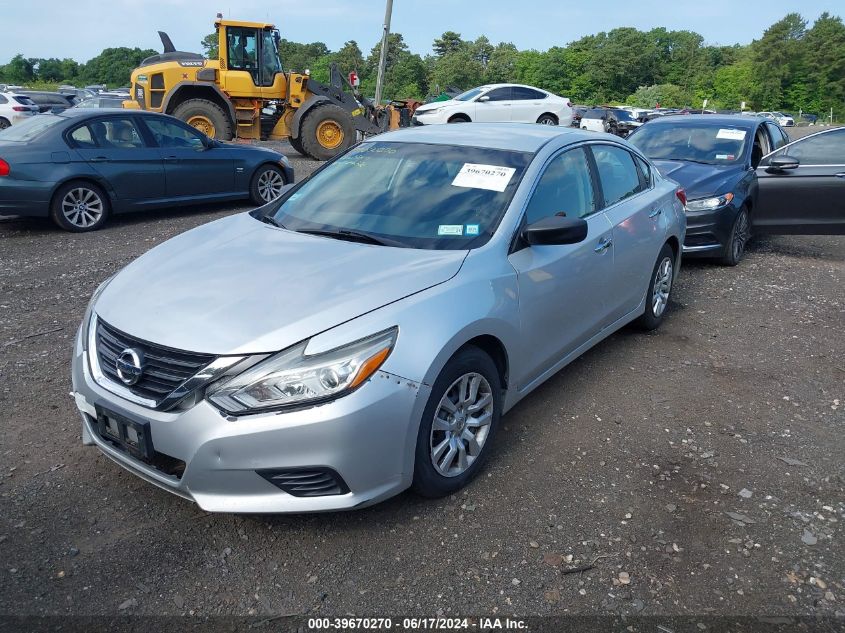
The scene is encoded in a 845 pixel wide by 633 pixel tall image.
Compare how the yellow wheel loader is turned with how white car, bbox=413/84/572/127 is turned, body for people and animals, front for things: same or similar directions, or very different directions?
very different directions

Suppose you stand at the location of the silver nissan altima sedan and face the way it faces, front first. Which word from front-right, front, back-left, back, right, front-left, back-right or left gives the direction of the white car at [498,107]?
back-right

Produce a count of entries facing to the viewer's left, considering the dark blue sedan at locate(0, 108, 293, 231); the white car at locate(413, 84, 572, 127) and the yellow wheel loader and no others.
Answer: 1

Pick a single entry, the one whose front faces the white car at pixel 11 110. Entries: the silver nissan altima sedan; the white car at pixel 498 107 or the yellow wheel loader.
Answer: the white car at pixel 498 107

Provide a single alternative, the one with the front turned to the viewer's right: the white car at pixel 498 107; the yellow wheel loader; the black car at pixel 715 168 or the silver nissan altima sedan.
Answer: the yellow wheel loader

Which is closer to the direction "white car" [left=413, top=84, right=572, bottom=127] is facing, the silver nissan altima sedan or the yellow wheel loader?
the yellow wheel loader

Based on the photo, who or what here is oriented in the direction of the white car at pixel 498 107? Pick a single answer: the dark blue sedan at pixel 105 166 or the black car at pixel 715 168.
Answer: the dark blue sedan

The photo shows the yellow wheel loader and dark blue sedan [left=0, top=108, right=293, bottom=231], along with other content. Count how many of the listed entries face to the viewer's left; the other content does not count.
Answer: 0

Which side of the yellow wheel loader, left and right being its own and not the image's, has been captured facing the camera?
right

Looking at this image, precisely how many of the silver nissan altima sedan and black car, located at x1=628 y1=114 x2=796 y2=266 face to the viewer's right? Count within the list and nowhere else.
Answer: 0

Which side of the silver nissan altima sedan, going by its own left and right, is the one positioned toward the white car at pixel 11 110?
right

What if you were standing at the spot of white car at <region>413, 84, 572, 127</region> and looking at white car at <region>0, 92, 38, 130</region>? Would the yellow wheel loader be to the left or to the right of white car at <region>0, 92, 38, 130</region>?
left

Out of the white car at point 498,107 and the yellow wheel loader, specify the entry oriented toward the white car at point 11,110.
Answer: the white car at point 498,107

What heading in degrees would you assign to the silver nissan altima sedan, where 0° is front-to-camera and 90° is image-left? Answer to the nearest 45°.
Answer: approximately 45°

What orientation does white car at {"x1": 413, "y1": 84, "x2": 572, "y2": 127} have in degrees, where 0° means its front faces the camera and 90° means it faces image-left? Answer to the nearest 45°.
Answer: approximately 90°
